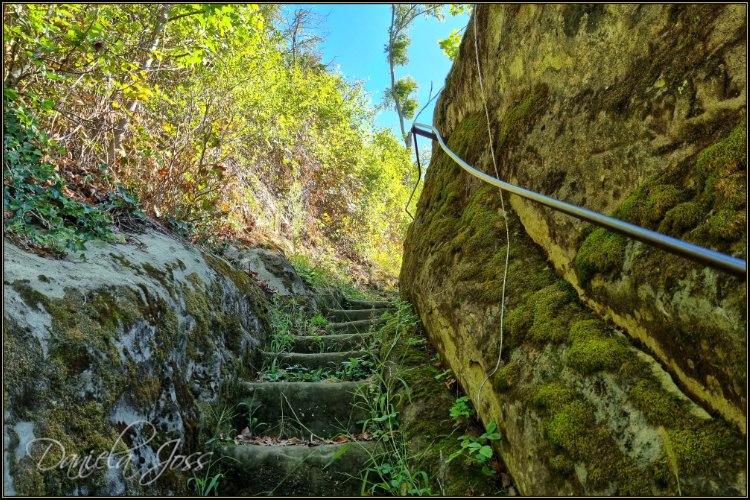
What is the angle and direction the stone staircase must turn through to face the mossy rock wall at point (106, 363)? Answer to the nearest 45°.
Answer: approximately 45° to its right

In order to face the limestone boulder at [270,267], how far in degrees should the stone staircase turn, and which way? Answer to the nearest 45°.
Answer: approximately 180°

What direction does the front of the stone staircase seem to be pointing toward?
toward the camera

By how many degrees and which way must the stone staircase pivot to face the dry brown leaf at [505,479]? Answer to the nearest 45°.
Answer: approximately 45° to its left

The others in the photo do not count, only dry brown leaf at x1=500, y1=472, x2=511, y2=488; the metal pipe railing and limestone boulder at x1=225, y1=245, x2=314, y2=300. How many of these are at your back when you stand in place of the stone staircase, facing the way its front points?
1

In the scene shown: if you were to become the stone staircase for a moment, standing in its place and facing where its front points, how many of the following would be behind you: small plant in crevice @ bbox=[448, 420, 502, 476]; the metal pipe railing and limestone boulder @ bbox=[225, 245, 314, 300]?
1
